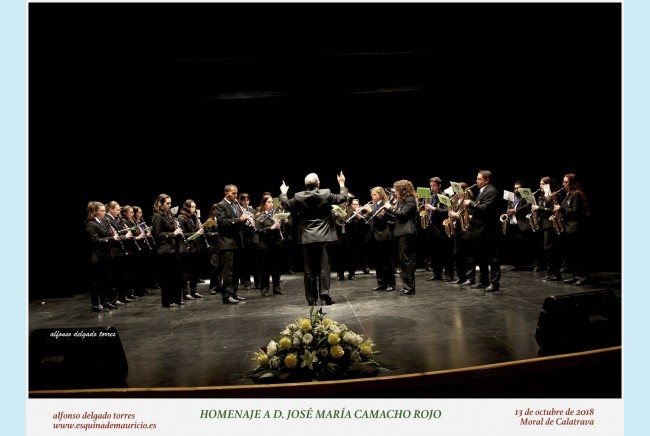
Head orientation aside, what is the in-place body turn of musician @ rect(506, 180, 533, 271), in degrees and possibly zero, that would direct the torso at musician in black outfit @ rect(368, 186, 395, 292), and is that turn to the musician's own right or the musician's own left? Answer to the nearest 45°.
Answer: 0° — they already face them

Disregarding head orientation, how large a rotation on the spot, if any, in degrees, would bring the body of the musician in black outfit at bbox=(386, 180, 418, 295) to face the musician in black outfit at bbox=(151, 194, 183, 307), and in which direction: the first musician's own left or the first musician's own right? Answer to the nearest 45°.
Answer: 0° — they already face them

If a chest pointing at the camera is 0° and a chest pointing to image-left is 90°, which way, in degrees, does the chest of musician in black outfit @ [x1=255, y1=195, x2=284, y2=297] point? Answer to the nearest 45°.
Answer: approximately 315°

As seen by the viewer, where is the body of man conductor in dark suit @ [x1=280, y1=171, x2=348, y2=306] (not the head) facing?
away from the camera

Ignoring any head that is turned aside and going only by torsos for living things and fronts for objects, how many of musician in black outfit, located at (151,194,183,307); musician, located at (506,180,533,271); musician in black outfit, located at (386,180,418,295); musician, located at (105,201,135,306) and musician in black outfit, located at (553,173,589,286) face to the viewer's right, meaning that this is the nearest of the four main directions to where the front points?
2

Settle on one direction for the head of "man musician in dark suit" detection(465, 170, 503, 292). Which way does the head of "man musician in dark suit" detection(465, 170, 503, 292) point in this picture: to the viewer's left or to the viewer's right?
to the viewer's left

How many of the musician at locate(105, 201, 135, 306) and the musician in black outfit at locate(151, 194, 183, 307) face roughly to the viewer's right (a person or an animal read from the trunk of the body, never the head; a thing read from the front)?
2

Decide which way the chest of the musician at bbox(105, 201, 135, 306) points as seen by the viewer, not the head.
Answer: to the viewer's right

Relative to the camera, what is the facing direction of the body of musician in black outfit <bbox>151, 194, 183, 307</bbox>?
to the viewer's right
